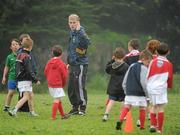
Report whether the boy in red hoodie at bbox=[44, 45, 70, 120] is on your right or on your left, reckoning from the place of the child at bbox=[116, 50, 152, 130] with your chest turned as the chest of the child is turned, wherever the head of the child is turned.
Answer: on your left

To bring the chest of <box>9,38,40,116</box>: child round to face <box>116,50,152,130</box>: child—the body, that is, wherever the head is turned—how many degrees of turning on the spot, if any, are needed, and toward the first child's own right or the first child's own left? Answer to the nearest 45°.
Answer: approximately 90° to the first child's own right

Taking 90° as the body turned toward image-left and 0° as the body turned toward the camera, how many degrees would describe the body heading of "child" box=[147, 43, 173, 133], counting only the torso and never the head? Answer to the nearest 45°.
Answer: approximately 180°

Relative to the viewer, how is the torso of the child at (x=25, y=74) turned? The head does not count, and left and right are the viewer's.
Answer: facing away from the viewer and to the right of the viewer

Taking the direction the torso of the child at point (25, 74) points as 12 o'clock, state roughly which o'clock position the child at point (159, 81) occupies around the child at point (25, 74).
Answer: the child at point (159, 81) is roughly at 3 o'clock from the child at point (25, 74).
